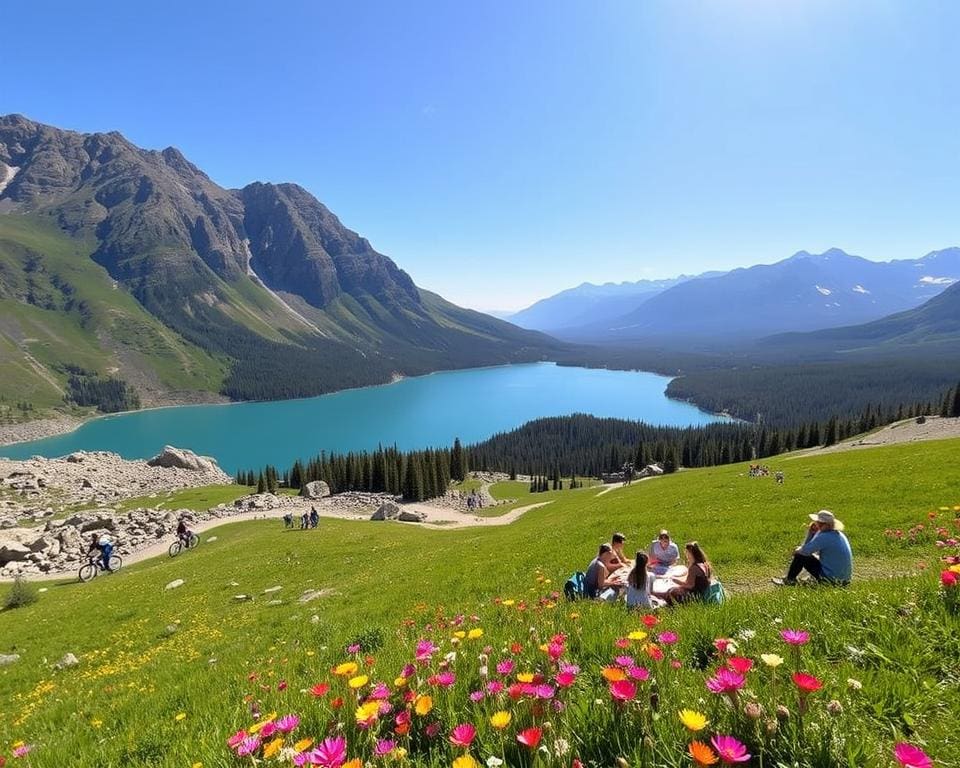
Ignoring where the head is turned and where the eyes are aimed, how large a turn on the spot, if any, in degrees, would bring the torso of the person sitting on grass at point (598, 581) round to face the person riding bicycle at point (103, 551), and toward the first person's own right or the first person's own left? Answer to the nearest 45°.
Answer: approximately 135° to the first person's own left

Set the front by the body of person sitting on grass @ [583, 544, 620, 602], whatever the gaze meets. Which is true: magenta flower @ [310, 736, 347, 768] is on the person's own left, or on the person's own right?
on the person's own right

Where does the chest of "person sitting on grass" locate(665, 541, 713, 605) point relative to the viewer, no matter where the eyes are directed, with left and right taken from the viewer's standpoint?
facing to the left of the viewer

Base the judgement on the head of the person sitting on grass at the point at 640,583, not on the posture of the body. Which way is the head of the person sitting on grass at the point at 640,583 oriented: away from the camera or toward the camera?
away from the camera

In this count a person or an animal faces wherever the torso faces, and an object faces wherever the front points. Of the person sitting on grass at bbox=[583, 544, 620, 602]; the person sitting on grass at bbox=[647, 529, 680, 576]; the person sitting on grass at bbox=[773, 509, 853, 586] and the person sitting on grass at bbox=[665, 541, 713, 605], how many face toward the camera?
1

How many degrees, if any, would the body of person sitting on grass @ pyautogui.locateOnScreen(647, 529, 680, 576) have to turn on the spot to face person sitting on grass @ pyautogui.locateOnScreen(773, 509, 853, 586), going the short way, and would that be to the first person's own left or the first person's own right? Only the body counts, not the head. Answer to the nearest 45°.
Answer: approximately 45° to the first person's own left

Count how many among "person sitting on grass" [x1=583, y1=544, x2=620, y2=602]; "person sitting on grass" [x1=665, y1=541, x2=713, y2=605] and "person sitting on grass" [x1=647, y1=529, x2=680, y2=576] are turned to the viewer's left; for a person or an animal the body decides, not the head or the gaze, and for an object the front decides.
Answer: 1

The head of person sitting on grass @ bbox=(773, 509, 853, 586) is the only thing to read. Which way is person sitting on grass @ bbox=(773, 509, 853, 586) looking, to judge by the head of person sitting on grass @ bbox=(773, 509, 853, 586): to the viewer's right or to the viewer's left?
to the viewer's left

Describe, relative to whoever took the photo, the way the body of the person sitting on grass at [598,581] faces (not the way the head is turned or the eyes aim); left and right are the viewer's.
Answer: facing to the right of the viewer

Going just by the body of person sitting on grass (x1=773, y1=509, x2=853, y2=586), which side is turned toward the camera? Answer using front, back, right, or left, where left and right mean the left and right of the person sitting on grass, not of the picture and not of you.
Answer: left

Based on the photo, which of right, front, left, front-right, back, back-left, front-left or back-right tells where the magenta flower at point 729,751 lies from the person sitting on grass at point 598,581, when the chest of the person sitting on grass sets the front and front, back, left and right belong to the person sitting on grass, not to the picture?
right

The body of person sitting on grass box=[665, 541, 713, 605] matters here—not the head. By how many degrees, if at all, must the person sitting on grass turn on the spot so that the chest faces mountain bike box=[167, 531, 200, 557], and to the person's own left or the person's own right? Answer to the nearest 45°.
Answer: approximately 45° to the person's own right

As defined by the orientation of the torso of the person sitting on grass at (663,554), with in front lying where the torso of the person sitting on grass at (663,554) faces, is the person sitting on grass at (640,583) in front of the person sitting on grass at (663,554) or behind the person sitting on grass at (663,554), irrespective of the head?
in front

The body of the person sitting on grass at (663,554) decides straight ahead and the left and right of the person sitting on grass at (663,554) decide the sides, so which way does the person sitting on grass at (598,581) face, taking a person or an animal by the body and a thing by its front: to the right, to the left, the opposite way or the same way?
to the left

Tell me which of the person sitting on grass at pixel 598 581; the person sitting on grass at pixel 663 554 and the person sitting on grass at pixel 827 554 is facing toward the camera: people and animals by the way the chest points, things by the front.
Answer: the person sitting on grass at pixel 663 554

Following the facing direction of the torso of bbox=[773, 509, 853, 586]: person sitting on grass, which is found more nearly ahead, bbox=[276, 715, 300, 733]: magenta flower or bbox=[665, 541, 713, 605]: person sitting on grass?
the person sitting on grass

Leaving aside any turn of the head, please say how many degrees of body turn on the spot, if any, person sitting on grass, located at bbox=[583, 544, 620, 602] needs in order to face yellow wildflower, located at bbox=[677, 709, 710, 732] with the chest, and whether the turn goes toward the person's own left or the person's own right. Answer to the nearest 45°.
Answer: approximately 90° to the person's own right

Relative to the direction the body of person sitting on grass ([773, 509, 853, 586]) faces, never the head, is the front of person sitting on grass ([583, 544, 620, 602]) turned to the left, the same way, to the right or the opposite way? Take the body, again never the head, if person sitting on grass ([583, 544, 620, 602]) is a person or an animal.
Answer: the opposite way
